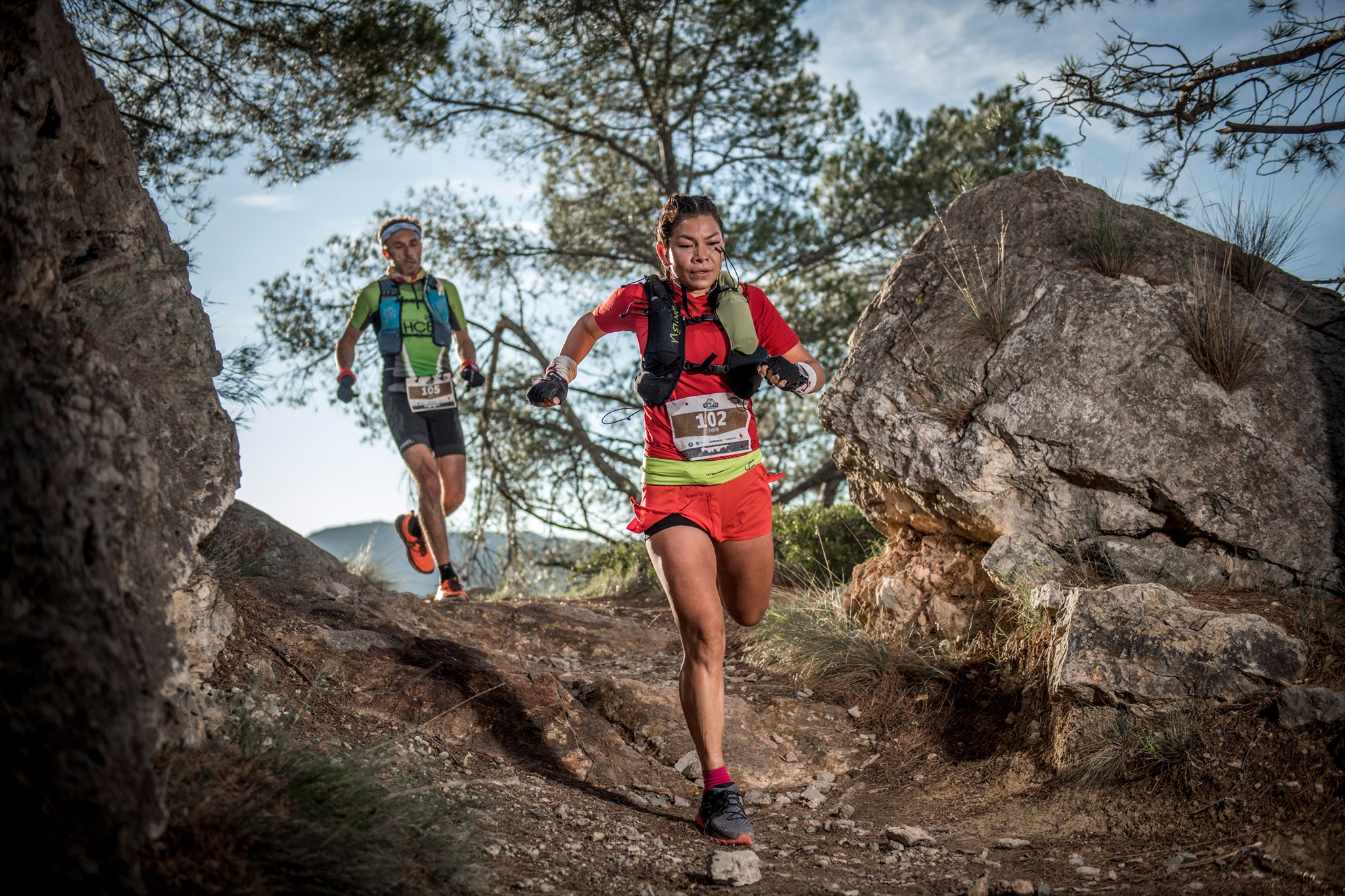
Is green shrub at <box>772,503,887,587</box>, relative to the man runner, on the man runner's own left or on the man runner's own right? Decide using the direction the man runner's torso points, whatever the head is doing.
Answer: on the man runner's own left

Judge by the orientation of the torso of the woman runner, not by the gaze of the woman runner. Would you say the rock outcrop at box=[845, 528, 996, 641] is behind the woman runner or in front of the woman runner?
behind

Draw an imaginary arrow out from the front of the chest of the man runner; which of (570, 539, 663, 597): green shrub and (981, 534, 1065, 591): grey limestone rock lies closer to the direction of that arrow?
the grey limestone rock

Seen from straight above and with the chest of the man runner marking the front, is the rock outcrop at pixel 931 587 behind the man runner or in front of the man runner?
in front

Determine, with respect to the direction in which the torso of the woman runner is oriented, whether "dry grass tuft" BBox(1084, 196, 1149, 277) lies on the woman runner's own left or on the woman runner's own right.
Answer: on the woman runner's own left

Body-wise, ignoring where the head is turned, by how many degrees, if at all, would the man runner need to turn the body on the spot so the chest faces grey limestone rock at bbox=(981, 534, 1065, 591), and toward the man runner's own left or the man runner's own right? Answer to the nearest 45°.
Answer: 0° — they already face it

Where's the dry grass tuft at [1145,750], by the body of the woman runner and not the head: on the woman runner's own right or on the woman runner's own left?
on the woman runner's own left

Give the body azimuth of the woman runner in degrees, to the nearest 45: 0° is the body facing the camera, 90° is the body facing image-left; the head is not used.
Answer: approximately 0°
